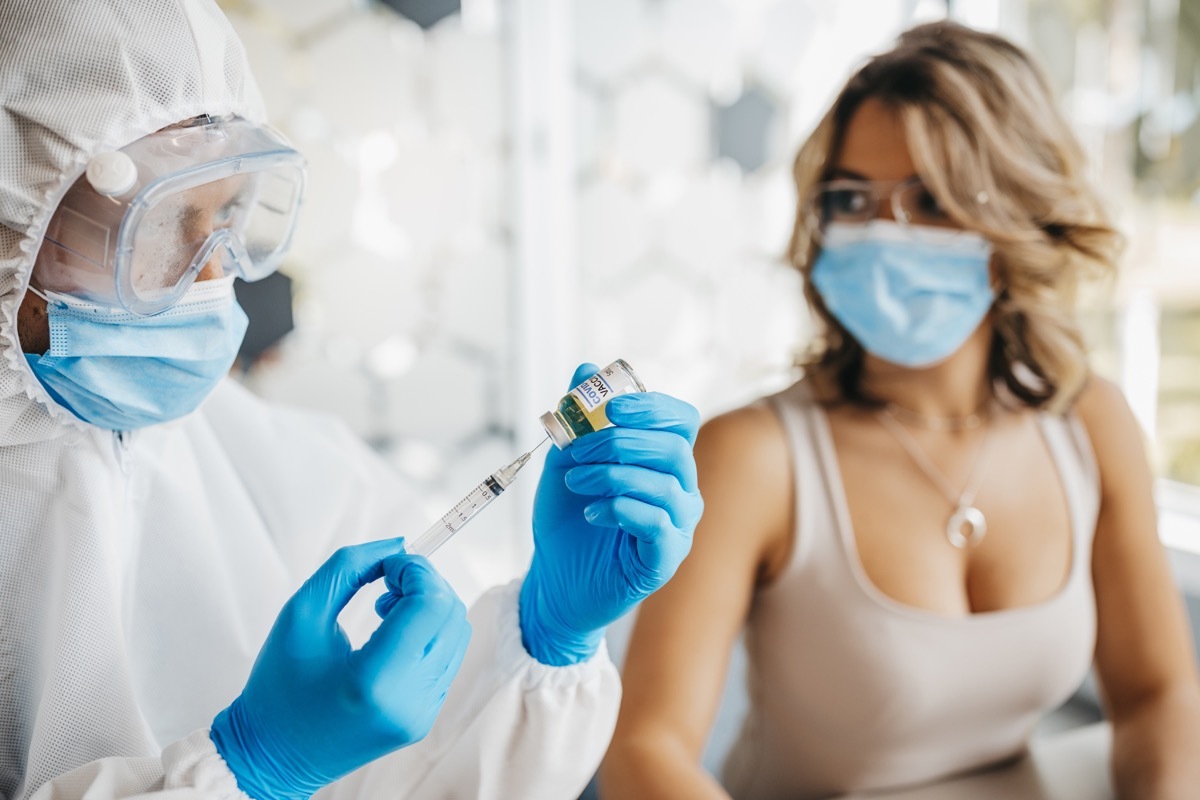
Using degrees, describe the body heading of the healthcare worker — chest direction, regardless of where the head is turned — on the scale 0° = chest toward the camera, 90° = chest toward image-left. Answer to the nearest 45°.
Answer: approximately 315°

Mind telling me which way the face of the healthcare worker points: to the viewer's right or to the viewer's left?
to the viewer's right

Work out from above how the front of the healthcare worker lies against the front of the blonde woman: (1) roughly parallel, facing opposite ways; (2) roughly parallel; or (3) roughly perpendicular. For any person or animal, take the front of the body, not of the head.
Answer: roughly perpendicular

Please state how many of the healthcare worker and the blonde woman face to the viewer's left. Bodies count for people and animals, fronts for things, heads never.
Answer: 0

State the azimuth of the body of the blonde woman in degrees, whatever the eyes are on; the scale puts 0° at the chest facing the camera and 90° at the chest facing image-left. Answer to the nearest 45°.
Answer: approximately 0°

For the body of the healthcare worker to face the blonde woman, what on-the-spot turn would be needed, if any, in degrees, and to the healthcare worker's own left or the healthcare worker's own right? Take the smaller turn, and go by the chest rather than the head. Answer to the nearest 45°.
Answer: approximately 45° to the healthcare worker's own left

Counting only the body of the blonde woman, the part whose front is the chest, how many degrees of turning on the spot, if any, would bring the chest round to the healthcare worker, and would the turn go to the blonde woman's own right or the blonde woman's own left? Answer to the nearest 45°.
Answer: approximately 45° to the blonde woman's own right
